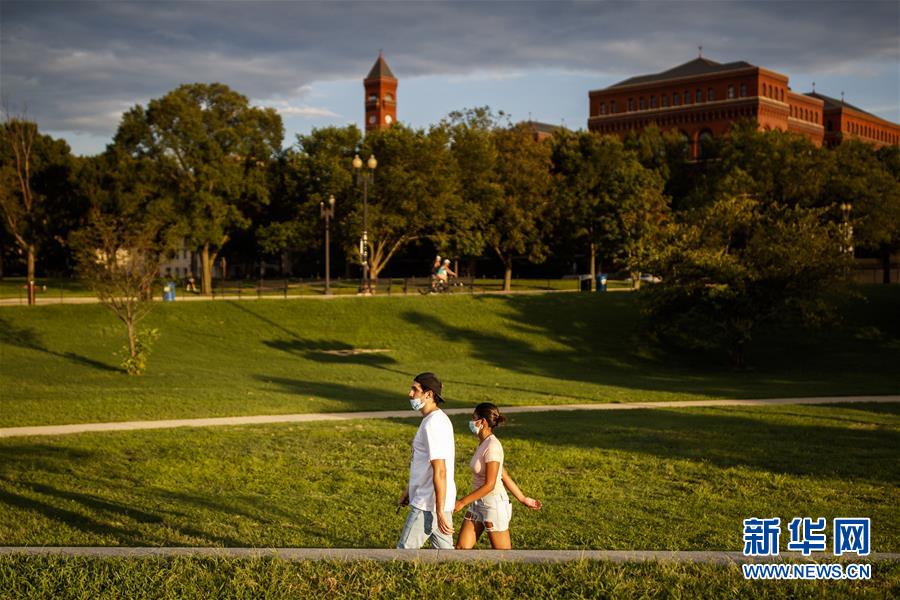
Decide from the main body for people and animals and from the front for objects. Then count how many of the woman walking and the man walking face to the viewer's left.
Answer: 2

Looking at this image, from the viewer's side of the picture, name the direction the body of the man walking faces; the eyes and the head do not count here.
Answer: to the viewer's left

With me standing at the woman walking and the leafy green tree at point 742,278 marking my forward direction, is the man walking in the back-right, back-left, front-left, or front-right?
back-left

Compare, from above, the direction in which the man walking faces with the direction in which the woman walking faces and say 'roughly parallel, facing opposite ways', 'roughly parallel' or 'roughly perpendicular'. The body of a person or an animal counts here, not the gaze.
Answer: roughly parallel

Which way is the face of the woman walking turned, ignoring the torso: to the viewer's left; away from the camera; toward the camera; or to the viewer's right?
to the viewer's left

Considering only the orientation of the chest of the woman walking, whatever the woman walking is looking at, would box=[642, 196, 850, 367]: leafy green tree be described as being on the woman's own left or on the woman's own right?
on the woman's own right

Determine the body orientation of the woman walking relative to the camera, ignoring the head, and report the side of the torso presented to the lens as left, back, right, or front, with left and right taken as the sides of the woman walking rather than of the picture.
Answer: left

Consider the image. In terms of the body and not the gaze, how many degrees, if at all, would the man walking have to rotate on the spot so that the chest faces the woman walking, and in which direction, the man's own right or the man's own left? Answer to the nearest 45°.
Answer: approximately 135° to the man's own right
